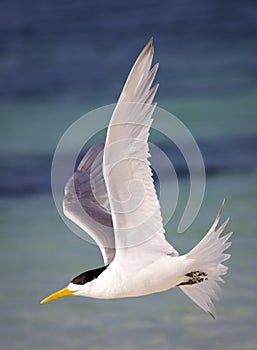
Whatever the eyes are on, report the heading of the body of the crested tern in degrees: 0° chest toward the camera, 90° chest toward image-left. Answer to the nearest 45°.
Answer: approximately 90°
